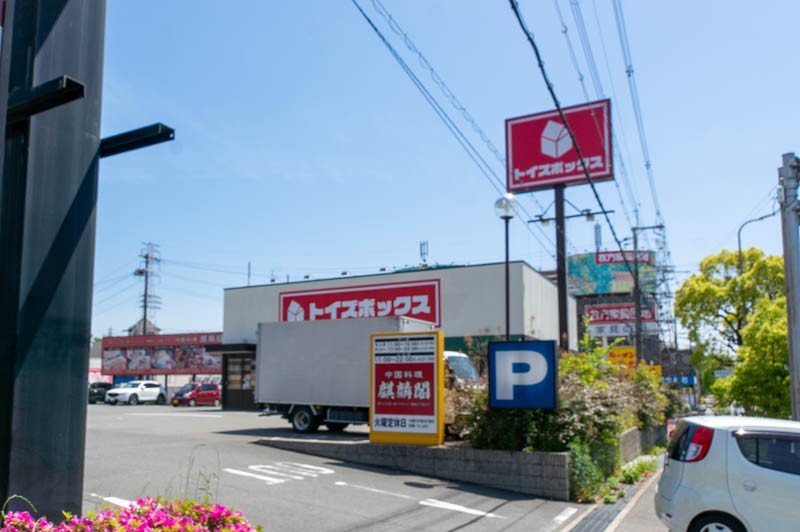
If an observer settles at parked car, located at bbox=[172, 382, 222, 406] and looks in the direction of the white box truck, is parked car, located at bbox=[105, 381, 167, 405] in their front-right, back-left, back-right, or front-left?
back-right

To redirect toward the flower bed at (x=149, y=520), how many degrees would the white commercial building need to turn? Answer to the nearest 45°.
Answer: approximately 45° to its left

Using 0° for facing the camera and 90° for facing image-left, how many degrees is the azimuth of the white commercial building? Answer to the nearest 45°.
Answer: approximately 45°

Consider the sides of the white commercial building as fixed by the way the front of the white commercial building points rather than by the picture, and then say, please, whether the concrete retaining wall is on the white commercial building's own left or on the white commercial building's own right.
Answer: on the white commercial building's own left

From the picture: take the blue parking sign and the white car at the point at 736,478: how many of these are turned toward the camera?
1

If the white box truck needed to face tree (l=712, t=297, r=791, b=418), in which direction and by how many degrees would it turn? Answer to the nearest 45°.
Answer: approximately 45° to its left

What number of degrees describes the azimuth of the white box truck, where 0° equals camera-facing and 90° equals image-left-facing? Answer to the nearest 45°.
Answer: approximately 315°

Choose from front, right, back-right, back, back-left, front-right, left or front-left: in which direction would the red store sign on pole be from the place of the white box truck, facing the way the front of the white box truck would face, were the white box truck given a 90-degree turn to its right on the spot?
back

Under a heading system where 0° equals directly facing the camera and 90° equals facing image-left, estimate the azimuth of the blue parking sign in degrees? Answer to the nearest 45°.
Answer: approximately 0°
